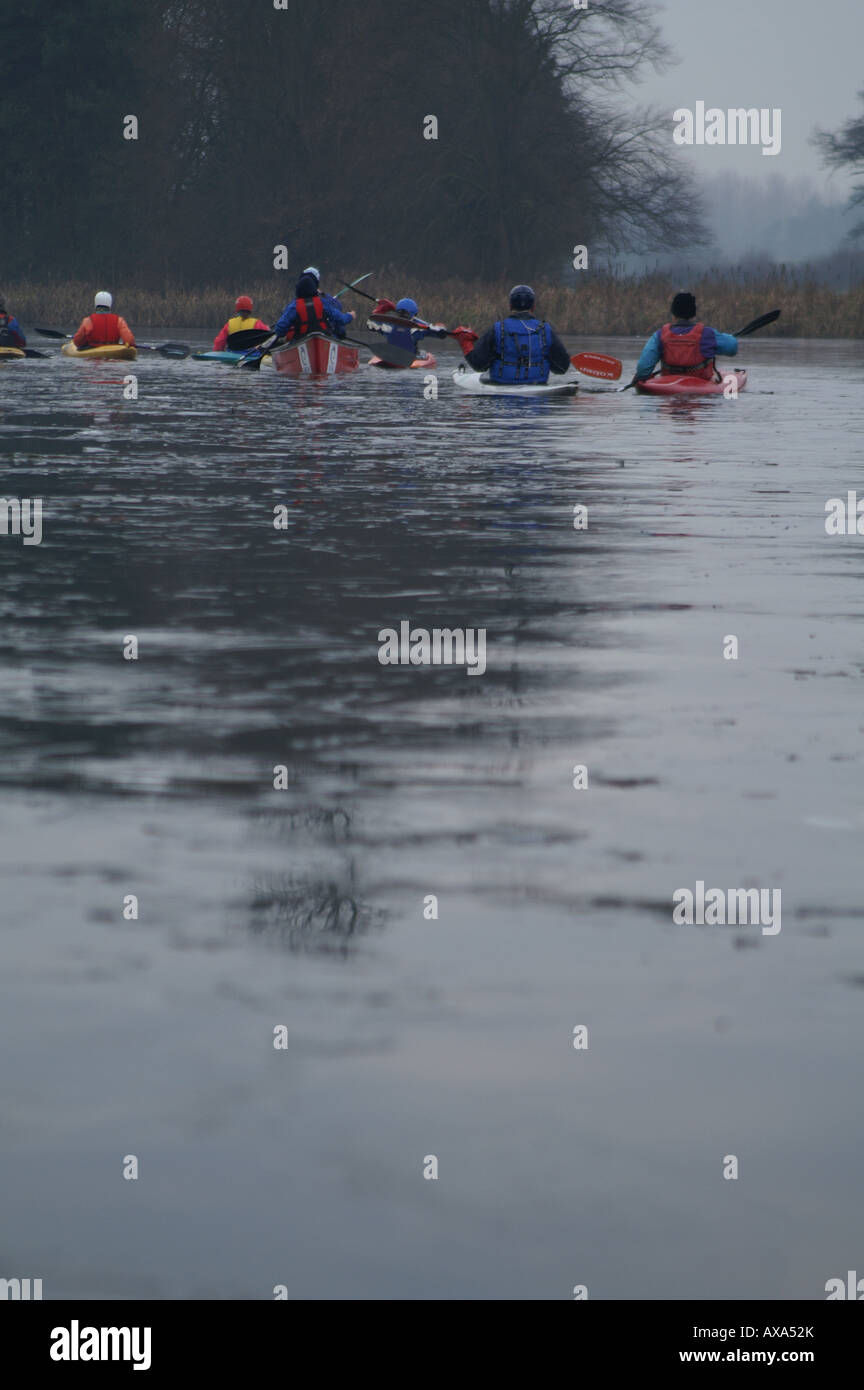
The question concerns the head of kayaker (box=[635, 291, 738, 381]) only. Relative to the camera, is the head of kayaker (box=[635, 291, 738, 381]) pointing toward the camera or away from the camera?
away from the camera

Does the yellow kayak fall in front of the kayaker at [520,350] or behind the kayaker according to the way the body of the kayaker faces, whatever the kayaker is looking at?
in front

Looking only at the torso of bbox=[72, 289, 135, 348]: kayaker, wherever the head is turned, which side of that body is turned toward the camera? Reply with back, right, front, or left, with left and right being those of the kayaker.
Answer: back

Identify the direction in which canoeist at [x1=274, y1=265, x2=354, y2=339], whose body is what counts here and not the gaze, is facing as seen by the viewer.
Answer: away from the camera

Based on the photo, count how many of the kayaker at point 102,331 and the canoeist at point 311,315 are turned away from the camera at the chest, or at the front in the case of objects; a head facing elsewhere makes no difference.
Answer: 2

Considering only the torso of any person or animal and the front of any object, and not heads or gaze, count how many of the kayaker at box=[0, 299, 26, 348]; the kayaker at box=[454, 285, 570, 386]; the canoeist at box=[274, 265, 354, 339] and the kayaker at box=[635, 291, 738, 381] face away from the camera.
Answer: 4

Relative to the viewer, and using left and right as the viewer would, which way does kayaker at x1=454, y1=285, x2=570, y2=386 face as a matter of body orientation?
facing away from the viewer

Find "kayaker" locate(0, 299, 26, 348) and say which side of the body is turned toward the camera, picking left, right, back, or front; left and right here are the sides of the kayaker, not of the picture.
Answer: back

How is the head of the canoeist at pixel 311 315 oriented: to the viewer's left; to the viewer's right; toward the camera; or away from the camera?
away from the camera

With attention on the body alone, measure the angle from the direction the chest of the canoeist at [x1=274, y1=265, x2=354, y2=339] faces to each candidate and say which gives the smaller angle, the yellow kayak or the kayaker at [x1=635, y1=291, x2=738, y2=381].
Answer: the yellow kayak
